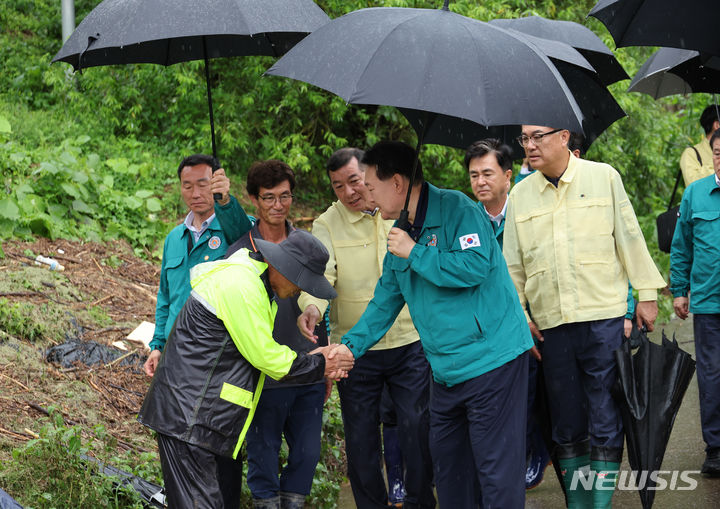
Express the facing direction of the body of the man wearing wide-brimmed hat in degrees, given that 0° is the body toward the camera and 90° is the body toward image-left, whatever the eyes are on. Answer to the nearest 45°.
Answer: approximately 270°

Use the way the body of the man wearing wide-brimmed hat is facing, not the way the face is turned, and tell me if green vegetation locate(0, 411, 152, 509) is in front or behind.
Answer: behind

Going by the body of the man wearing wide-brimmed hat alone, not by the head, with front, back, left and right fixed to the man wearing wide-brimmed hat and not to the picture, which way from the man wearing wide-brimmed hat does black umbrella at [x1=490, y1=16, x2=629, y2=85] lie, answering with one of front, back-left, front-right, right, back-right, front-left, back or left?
front-left

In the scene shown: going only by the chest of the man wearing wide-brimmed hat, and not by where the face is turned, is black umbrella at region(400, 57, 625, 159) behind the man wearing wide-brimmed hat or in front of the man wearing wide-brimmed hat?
in front

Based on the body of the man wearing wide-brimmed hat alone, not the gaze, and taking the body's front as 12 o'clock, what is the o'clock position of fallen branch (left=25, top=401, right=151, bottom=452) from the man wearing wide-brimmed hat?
The fallen branch is roughly at 8 o'clock from the man wearing wide-brimmed hat.

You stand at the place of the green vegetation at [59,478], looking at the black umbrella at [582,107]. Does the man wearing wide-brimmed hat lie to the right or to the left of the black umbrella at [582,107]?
right

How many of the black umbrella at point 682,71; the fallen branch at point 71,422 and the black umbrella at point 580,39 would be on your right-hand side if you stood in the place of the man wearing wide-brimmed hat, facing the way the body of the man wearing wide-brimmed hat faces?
0

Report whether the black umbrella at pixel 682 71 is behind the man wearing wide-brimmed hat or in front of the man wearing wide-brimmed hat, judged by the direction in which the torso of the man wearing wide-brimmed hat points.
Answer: in front
